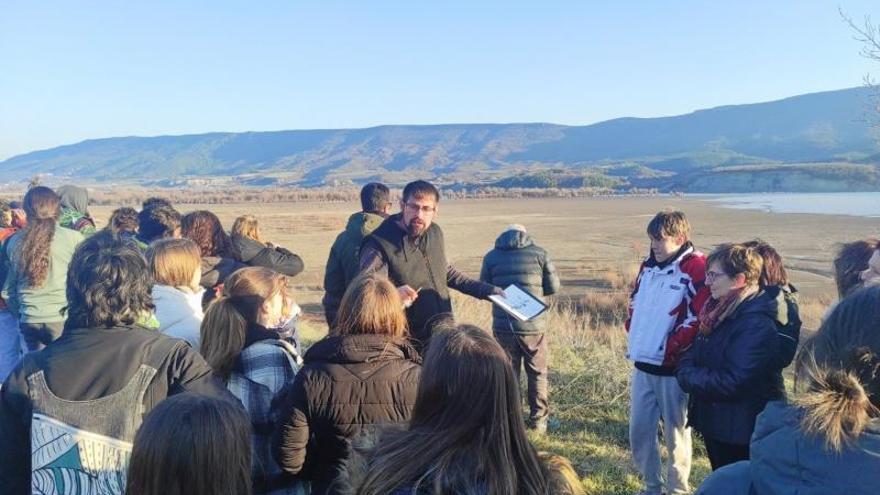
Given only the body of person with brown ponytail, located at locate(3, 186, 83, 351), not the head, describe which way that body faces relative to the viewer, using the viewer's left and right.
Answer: facing away from the viewer

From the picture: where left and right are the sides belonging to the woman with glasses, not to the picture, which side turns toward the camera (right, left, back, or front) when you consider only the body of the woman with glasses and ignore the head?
left

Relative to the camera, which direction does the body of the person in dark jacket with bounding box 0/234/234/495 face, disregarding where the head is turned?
away from the camera

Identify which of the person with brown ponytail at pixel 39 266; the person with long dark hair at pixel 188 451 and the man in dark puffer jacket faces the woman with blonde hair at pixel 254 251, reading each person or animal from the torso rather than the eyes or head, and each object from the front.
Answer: the person with long dark hair

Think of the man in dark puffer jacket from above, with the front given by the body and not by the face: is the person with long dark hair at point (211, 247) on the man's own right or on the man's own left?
on the man's own left

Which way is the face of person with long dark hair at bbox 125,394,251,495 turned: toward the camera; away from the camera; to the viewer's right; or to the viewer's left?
away from the camera

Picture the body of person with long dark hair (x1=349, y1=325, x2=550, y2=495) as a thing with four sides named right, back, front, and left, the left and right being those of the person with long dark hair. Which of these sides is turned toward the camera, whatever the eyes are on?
back

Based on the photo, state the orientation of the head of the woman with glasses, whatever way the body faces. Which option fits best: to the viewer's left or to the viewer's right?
to the viewer's left

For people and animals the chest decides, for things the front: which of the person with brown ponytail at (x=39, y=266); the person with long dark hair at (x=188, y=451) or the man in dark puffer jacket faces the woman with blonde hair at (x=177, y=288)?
the person with long dark hair

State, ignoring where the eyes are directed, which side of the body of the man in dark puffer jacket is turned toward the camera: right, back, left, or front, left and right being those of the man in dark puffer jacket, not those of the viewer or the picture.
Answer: back

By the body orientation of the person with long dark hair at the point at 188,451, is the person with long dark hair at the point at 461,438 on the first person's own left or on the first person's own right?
on the first person's own right

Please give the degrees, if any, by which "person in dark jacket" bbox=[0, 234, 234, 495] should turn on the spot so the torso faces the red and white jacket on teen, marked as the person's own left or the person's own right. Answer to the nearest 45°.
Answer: approximately 90° to the person's own right

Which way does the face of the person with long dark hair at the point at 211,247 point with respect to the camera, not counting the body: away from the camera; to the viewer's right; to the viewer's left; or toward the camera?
away from the camera

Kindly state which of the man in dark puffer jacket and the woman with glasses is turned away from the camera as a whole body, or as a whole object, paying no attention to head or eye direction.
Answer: the man in dark puffer jacket

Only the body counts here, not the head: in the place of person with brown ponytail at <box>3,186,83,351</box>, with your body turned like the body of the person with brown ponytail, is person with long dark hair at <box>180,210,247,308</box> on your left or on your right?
on your right

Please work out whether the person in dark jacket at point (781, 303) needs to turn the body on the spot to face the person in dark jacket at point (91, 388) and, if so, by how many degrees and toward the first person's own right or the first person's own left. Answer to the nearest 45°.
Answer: approximately 45° to the first person's own left
